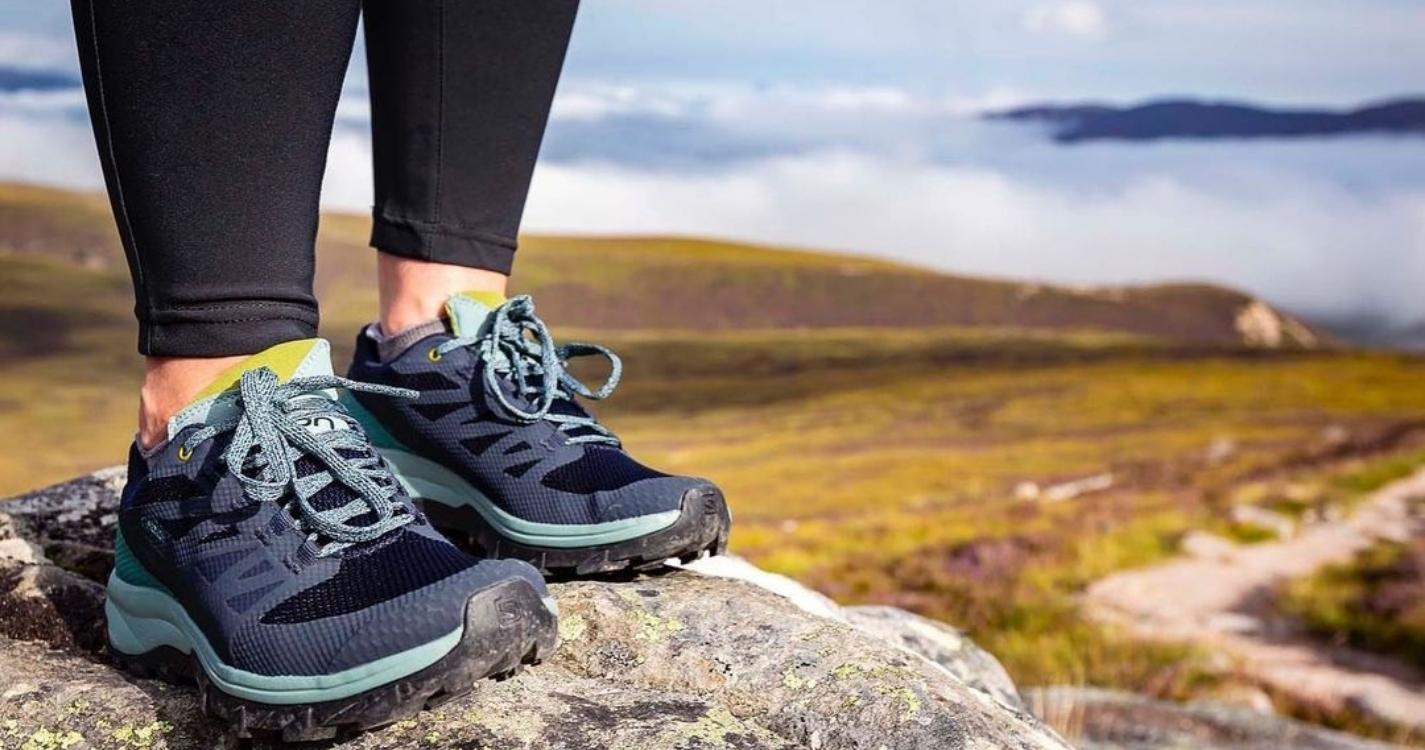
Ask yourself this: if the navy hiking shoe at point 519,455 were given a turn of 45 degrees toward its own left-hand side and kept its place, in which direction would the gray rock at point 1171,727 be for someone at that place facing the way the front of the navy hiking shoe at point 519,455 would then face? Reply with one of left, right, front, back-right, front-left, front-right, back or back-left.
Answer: front-left

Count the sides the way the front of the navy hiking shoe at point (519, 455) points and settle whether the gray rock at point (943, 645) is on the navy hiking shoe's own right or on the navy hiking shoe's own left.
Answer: on the navy hiking shoe's own left
